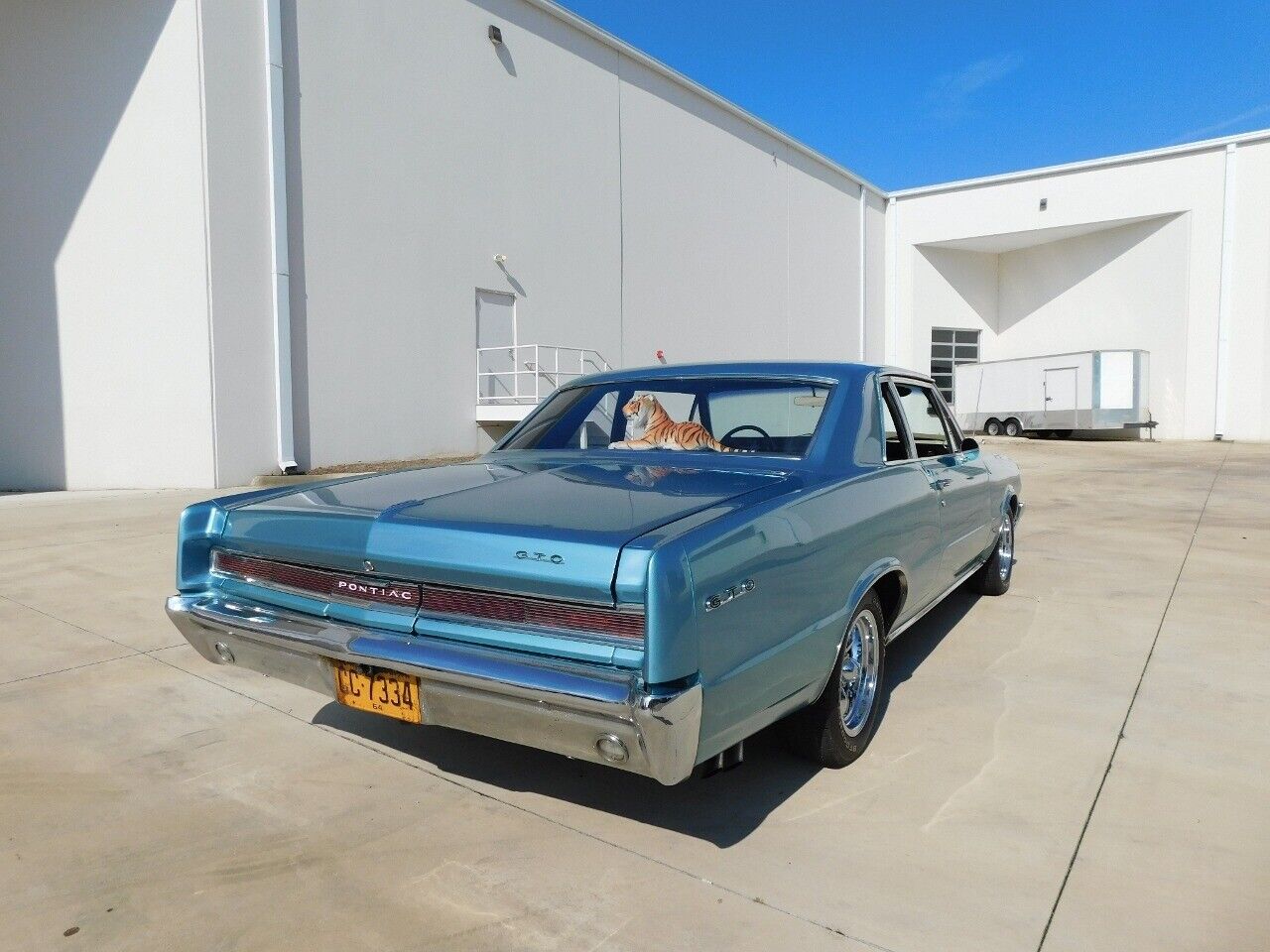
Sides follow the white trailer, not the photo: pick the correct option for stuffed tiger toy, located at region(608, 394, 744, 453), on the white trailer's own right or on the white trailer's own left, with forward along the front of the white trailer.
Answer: on the white trailer's own right

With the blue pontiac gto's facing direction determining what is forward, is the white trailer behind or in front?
in front

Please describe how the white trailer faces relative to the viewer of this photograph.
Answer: facing the viewer and to the right of the viewer

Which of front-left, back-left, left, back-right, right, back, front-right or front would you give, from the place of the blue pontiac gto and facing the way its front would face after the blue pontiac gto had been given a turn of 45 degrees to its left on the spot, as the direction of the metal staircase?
front

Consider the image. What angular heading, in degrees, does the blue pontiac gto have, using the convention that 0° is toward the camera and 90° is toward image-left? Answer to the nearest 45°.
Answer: approximately 225°

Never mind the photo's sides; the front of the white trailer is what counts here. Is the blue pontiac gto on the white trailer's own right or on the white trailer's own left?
on the white trailer's own right

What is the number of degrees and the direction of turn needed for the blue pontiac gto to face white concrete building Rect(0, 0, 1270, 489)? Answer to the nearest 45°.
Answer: approximately 45° to its left

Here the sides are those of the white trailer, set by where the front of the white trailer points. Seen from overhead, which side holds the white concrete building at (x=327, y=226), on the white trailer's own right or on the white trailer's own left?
on the white trailer's own right

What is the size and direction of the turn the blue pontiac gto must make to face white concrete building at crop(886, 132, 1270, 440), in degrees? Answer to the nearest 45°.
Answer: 0° — it already faces it

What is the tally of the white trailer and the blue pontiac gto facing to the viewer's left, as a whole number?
0
